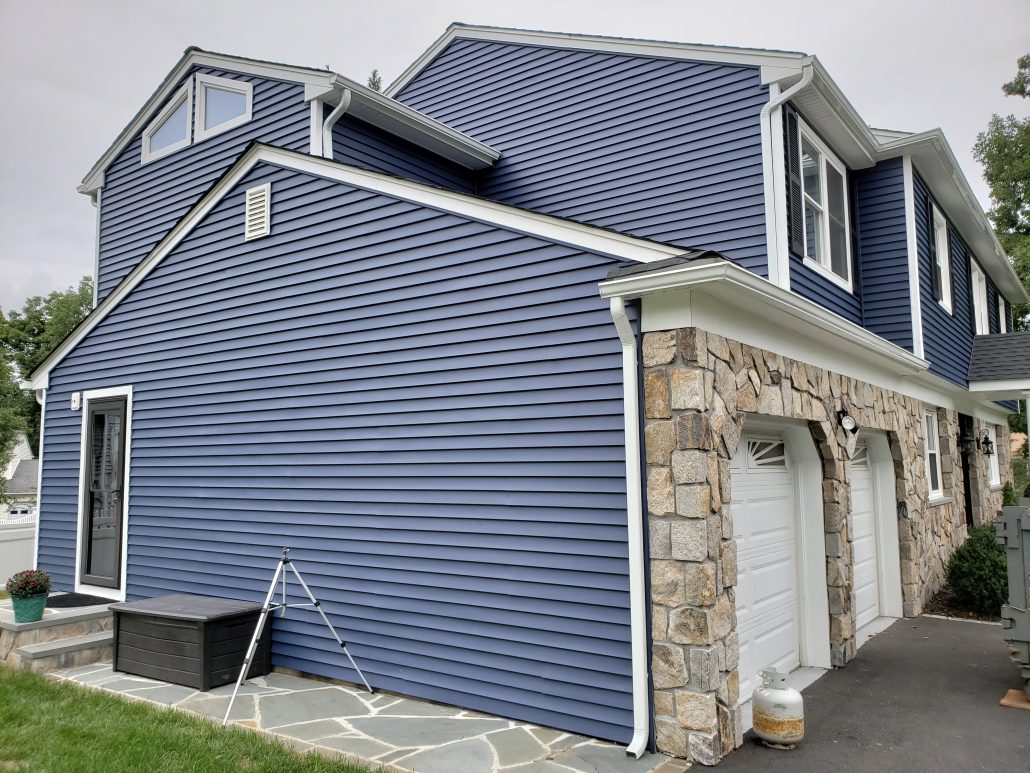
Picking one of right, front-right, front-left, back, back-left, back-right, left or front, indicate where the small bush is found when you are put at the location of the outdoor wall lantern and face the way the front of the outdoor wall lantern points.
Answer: right

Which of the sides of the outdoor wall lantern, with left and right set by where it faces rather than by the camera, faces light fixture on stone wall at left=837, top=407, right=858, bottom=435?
right

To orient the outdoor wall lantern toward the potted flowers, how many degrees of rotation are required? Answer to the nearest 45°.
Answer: approximately 135° to its right

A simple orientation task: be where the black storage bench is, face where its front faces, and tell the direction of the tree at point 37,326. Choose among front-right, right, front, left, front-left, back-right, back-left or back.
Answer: back-right

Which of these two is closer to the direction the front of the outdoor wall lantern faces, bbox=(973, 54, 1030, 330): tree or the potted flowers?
the tree

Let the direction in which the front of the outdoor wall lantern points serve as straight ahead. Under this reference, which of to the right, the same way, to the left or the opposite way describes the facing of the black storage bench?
to the right

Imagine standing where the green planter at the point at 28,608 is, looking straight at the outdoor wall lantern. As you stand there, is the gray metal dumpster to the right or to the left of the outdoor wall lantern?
right

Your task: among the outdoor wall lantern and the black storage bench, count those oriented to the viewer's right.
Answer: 1

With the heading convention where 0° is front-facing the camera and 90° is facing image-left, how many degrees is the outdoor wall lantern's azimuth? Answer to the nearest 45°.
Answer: approximately 270°

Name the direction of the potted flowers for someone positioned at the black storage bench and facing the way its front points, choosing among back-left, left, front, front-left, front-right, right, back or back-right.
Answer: right

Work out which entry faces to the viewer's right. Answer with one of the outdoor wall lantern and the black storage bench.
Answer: the outdoor wall lantern

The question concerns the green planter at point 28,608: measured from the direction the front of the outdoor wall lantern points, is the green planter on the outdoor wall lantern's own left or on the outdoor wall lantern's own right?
on the outdoor wall lantern's own right

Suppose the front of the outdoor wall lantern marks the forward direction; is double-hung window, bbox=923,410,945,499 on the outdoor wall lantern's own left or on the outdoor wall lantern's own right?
on the outdoor wall lantern's own right

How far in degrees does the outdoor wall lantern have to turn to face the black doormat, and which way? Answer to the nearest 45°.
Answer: approximately 135° to its right

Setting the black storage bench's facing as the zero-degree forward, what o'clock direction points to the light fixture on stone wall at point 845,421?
The light fixture on stone wall is roughly at 8 o'clock from the black storage bench.
